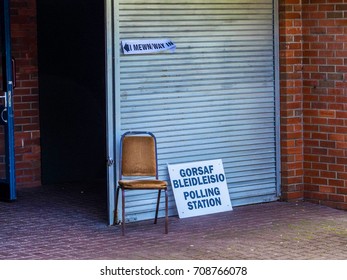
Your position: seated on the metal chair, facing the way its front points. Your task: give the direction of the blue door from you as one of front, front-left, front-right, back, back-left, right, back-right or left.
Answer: back-right

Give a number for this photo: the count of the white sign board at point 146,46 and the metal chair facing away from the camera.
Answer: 0

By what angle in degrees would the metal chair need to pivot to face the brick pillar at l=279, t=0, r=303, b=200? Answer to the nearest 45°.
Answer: approximately 135° to its left

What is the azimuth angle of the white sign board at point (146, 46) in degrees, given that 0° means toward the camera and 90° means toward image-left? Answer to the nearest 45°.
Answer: approximately 315°

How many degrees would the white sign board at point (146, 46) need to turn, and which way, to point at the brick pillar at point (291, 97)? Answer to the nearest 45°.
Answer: approximately 90° to its left

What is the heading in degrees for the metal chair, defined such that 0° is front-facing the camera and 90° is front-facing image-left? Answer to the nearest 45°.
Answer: approximately 0°
